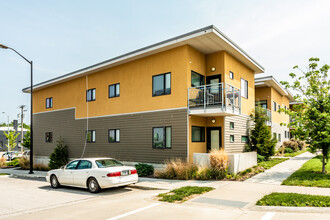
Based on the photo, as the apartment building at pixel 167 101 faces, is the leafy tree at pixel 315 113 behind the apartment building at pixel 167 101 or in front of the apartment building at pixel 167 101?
in front

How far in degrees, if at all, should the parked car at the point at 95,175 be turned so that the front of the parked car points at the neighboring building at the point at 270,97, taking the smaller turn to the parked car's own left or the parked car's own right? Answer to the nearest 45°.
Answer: approximately 90° to the parked car's own right

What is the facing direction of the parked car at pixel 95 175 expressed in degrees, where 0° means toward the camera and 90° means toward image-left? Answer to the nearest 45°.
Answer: approximately 135°

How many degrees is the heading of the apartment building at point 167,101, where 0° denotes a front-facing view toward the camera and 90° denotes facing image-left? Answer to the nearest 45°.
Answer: approximately 315°
